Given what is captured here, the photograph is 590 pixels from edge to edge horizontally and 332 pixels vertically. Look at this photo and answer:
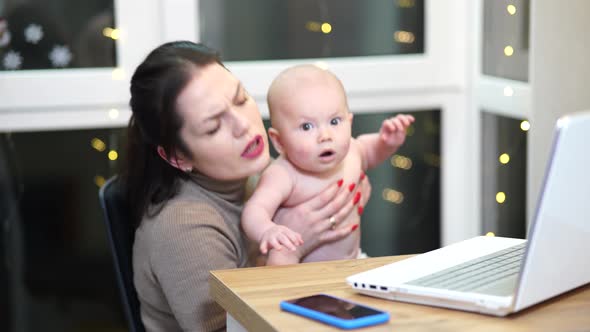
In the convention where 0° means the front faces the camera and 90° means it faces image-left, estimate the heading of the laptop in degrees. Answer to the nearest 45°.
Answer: approximately 135°

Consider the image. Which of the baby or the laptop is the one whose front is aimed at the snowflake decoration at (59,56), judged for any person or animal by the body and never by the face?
the laptop

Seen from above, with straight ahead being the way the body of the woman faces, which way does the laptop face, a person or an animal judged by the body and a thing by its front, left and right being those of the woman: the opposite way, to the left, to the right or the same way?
the opposite way

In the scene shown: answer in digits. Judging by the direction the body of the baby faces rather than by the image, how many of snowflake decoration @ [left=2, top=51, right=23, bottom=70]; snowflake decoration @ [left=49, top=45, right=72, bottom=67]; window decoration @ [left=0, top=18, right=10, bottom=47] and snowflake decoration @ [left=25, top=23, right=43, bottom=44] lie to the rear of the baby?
4

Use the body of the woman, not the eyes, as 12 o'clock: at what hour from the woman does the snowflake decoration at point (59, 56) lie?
The snowflake decoration is roughly at 7 o'clock from the woman.

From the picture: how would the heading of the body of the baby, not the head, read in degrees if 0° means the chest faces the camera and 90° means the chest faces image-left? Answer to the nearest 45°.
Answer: approximately 315°

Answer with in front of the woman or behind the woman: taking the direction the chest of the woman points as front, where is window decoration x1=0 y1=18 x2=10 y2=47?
behind

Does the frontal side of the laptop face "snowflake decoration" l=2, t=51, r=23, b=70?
yes

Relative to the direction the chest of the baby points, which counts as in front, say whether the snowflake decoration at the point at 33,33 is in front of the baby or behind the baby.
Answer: behind

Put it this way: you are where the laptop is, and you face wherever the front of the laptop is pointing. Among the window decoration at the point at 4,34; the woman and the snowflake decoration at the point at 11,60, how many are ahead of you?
3

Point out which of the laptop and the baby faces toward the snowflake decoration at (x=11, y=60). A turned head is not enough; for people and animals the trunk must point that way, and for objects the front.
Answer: the laptop

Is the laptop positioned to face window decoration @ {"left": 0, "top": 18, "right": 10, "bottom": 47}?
yes

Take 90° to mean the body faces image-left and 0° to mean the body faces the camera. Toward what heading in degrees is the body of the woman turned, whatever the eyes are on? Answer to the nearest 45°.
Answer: approximately 315°

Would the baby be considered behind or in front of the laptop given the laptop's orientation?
in front

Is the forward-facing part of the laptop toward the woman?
yes

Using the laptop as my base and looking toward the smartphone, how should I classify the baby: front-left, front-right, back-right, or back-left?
front-right
